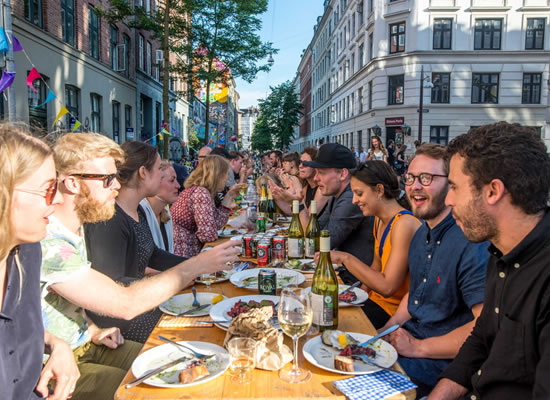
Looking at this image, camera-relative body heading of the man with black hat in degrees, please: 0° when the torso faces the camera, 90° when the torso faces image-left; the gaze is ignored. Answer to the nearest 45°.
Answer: approximately 90°

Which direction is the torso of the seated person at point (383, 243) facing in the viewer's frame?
to the viewer's left

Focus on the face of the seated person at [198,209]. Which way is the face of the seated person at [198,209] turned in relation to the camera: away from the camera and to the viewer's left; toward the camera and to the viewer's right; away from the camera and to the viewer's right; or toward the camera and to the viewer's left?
away from the camera and to the viewer's right

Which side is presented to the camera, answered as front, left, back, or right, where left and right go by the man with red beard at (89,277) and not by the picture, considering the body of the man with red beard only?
right

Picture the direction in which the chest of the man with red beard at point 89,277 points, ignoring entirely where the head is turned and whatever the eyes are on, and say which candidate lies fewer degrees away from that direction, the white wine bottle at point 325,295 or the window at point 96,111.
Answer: the white wine bottle

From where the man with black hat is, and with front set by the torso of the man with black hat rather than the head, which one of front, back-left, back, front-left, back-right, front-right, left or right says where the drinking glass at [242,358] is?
left

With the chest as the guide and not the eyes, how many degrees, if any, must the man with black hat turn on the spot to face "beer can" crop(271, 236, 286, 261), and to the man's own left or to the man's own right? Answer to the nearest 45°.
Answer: approximately 45° to the man's own left

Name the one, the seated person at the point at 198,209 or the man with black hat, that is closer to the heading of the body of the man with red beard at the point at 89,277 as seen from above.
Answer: the man with black hat

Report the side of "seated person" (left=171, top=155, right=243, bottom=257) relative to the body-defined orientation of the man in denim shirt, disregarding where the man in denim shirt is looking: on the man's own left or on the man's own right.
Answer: on the man's own right

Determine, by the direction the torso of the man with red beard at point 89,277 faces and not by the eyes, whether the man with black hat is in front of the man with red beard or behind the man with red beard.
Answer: in front

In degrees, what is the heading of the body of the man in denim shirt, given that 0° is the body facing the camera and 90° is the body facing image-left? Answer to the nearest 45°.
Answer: approximately 45°

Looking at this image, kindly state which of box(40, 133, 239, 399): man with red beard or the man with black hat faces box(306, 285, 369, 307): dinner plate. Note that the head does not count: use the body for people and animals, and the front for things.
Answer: the man with red beard
